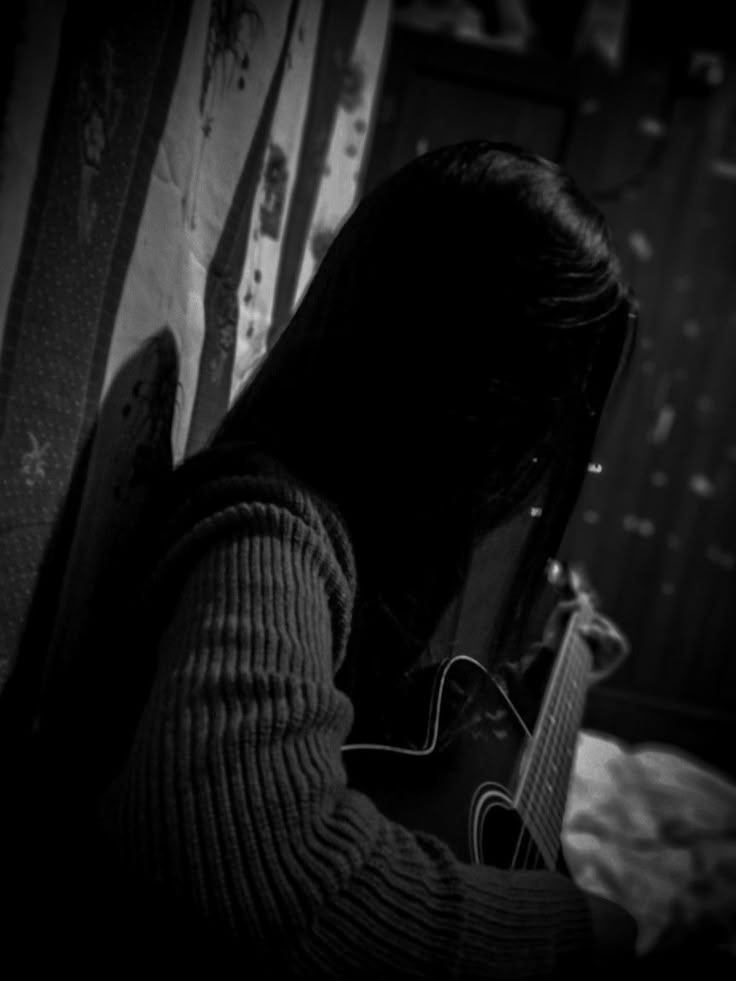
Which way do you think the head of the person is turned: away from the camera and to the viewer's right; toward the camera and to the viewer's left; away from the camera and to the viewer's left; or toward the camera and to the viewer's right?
away from the camera and to the viewer's right

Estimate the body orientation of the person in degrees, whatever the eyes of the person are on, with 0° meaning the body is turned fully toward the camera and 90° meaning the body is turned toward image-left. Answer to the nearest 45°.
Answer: approximately 270°
